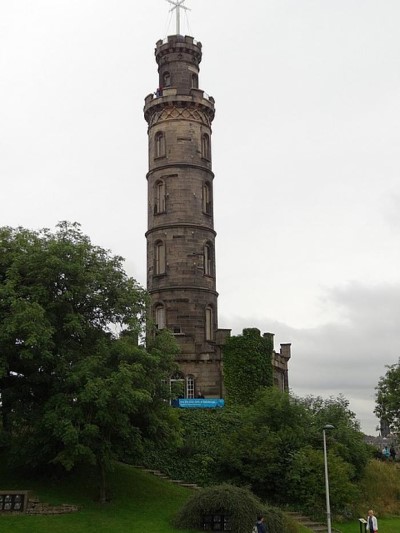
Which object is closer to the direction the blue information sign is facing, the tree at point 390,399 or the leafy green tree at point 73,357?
the leafy green tree

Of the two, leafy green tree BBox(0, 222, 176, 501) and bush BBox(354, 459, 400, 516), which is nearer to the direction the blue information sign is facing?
the leafy green tree

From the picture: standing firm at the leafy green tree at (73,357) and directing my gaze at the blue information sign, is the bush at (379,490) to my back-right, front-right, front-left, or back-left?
front-right

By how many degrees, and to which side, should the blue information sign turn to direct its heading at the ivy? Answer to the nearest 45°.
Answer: approximately 135° to its left

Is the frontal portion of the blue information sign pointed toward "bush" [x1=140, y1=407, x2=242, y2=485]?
yes

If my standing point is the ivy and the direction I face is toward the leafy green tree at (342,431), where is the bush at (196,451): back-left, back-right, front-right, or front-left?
front-right

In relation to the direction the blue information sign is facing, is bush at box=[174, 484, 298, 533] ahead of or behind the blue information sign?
ahead

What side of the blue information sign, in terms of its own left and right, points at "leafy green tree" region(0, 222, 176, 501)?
front

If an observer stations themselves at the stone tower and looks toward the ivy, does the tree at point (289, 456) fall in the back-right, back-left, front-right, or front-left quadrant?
front-right

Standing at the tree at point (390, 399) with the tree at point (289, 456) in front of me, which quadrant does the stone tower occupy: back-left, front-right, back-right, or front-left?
front-right

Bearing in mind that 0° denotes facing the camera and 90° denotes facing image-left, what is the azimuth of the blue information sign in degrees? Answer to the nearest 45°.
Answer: approximately 0°

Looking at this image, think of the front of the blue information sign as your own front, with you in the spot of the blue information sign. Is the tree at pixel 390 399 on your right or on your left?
on your left

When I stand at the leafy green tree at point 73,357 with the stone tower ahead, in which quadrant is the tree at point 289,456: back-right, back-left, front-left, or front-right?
front-right

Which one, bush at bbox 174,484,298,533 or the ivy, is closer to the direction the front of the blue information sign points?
the bush
